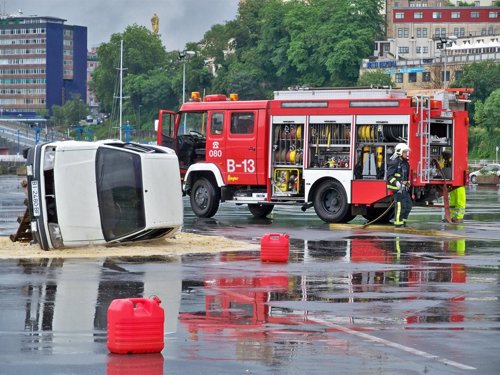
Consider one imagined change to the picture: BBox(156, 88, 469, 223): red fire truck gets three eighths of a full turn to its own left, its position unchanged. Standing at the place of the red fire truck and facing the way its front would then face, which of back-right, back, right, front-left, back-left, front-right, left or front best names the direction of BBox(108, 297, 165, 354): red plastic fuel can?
front

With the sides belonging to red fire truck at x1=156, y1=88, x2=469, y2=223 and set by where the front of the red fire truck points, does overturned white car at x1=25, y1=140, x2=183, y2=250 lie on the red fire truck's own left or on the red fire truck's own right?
on the red fire truck's own left

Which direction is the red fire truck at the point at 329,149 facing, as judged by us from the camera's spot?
facing away from the viewer and to the left of the viewer

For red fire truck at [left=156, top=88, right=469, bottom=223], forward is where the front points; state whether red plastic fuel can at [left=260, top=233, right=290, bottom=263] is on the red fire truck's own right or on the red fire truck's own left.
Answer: on the red fire truck's own left
